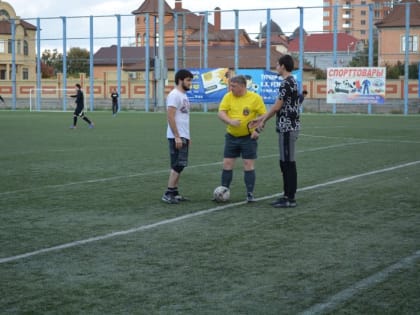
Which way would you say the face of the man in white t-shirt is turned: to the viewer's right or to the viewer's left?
to the viewer's right

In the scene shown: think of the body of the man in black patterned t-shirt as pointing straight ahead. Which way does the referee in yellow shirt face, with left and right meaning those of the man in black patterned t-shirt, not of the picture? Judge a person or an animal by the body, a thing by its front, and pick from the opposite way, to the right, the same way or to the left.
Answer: to the left

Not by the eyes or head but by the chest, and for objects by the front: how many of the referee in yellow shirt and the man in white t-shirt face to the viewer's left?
0

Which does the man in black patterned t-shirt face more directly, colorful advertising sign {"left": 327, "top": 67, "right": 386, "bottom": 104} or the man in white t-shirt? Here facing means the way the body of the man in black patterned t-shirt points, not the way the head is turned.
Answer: the man in white t-shirt

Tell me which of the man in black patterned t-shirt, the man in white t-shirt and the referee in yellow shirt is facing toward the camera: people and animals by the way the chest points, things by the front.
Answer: the referee in yellow shirt

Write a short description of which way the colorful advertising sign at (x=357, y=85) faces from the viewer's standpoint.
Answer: facing the viewer

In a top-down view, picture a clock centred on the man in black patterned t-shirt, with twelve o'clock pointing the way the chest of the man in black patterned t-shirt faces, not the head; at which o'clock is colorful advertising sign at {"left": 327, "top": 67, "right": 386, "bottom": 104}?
The colorful advertising sign is roughly at 3 o'clock from the man in black patterned t-shirt.

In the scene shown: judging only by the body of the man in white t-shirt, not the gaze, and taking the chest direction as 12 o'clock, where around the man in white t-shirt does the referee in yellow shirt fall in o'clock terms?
The referee in yellow shirt is roughly at 12 o'clock from the man in white t-shirt.

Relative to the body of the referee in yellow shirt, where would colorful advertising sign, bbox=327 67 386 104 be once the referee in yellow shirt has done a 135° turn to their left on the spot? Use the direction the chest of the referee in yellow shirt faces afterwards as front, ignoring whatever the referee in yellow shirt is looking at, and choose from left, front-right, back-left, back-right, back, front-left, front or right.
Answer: front-left

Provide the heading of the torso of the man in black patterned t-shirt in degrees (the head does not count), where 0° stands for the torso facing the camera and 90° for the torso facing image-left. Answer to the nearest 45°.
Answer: approximately 90°

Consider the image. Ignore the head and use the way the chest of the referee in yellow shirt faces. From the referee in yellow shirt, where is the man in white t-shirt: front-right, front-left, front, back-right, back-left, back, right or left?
right
